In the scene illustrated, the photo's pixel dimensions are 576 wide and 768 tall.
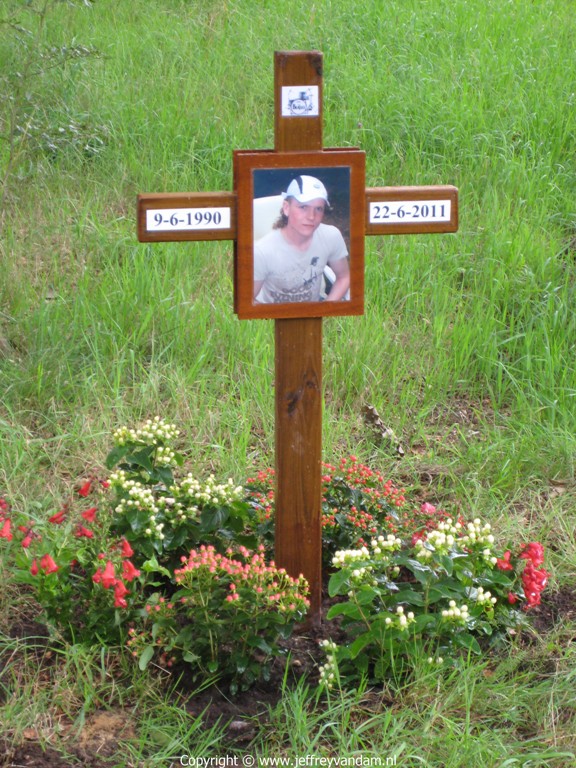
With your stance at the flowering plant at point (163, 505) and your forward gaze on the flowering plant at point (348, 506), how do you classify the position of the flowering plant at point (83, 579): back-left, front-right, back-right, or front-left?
back-right

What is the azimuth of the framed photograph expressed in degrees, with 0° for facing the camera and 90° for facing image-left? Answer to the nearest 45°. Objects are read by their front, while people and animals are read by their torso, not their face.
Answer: approximately 0°
